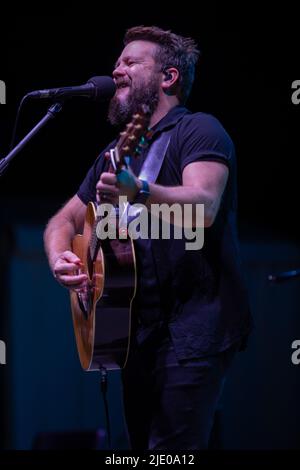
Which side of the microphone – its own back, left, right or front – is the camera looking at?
right
